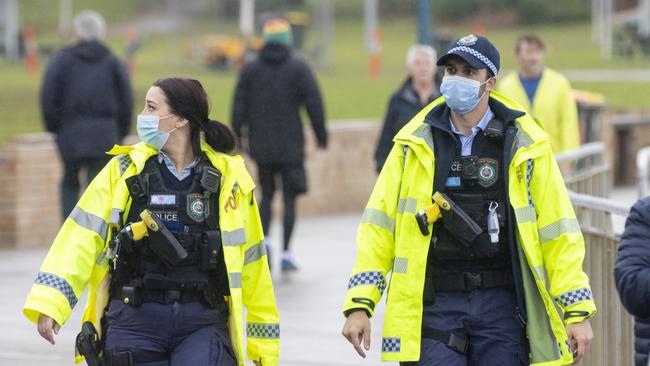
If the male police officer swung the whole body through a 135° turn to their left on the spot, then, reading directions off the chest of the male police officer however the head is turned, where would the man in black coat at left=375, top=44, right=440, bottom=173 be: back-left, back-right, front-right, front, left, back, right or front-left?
front-left

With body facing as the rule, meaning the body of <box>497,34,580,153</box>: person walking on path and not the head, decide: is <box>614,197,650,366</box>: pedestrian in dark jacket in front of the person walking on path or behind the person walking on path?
in front

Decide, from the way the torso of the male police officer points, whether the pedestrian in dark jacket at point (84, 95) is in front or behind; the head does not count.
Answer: behind

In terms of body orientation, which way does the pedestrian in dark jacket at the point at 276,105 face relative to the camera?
away from the camera

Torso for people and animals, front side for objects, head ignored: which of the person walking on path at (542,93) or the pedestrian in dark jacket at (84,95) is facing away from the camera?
the pedestrian in dark jacket

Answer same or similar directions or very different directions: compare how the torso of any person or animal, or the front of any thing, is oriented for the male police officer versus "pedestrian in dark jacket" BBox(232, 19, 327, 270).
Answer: very different directions

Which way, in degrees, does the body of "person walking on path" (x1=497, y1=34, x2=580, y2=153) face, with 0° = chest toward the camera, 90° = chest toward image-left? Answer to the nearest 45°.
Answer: approximately 0°

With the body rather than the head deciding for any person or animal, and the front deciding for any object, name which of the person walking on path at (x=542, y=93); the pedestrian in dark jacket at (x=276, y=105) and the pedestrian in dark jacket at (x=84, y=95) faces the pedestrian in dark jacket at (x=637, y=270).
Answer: the person walking on path

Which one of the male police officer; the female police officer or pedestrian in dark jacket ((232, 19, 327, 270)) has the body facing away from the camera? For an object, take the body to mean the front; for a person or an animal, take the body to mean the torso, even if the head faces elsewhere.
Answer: the pedestrian in dark jacket

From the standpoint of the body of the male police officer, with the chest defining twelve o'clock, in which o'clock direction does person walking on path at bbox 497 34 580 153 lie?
The person walking on path is roughly at 6 o'clock from the male police officer.

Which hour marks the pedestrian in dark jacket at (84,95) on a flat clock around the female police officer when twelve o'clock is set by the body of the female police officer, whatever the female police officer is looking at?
The pedestrian in dark jacket is roughly at 6 o'clock from the female police officer.

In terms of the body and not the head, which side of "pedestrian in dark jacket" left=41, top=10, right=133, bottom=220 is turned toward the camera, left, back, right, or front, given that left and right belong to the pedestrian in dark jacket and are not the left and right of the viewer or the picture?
back

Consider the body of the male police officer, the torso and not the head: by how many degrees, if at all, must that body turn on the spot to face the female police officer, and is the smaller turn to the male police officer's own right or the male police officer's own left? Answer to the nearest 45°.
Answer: approximately 90° to the male police officer's own right

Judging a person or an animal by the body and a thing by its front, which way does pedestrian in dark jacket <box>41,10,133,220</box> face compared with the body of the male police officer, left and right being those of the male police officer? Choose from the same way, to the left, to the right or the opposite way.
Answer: the opposite way

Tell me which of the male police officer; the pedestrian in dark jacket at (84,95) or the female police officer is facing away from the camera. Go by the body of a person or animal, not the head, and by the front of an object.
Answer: the pedestrian in dark jacket

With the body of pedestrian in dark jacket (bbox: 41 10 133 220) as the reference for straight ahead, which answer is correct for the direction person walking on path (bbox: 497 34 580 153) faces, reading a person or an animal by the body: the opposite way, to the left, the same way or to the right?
the opposite way
